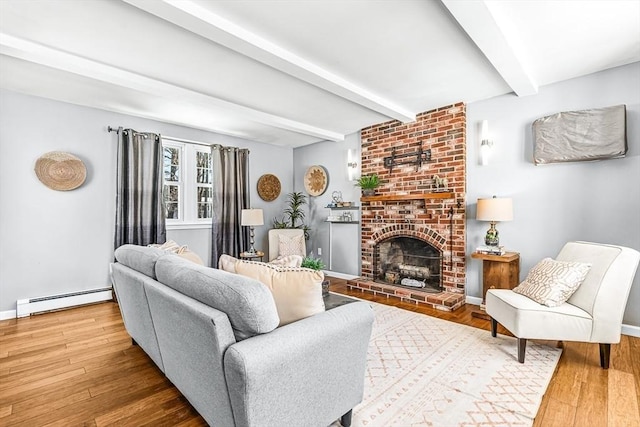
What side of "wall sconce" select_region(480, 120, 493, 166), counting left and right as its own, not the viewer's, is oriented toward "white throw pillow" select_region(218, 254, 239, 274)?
front

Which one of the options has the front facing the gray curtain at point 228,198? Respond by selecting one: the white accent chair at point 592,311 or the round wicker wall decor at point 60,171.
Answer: the white accent chair

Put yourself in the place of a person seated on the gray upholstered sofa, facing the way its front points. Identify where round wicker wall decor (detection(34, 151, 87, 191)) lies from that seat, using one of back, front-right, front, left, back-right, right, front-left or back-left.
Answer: left

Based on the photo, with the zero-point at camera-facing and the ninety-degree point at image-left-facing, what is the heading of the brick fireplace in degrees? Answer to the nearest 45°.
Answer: approximately 45°

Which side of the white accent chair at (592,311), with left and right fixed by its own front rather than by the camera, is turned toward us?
left

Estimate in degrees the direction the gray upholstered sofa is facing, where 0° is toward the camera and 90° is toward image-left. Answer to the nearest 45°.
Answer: approximately 225°

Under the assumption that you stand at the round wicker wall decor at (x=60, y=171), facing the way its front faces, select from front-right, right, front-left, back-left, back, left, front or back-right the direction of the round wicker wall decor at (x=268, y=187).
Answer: left

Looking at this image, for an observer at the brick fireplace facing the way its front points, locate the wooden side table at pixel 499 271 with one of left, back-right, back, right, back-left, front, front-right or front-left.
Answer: left

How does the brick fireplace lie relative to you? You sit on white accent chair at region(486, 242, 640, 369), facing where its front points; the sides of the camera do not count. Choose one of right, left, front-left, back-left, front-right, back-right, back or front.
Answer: front-right

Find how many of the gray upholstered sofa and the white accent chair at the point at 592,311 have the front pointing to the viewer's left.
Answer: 1

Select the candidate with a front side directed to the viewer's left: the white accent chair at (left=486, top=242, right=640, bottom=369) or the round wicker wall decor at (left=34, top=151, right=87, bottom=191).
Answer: the white accent chair

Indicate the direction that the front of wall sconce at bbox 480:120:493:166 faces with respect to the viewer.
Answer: facing the viewer and to the left of the viewer
